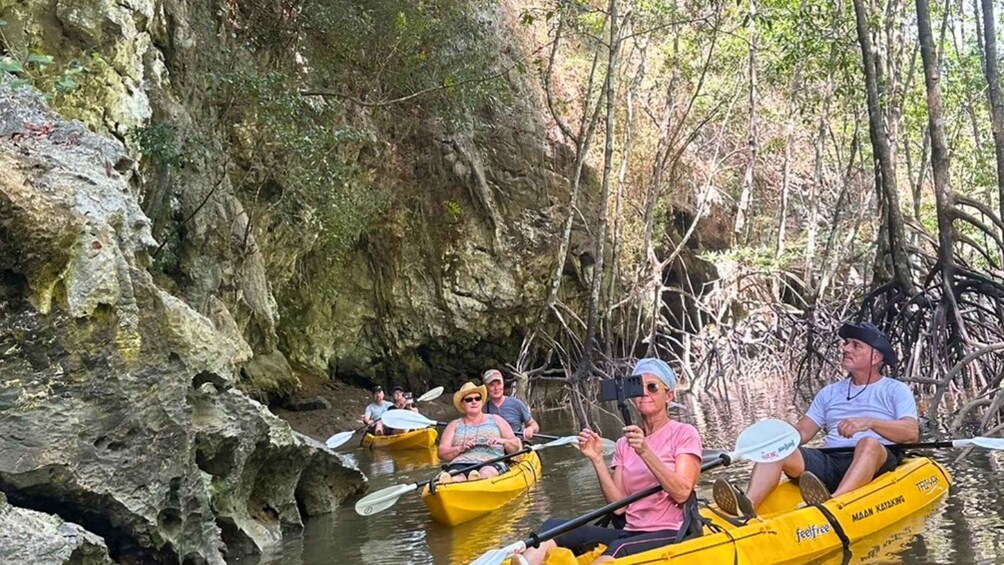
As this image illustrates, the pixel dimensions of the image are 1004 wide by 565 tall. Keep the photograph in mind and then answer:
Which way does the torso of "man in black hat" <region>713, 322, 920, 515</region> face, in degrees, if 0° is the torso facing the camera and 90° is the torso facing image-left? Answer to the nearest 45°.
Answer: approximately 45°

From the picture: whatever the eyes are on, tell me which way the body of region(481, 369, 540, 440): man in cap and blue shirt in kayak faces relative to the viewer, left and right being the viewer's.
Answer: facing the viewer and to the left of the viewer

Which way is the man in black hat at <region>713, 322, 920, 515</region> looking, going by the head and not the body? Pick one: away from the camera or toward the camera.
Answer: toward the camera

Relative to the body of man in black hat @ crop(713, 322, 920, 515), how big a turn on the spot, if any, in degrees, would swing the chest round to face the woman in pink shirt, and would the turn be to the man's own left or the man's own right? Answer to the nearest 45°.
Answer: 0° — they already face them

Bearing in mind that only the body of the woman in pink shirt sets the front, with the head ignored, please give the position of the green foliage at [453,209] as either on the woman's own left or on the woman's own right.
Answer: on the woman's own right

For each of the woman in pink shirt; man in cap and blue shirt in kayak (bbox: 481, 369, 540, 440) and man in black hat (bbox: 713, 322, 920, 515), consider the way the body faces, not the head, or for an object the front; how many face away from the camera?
0

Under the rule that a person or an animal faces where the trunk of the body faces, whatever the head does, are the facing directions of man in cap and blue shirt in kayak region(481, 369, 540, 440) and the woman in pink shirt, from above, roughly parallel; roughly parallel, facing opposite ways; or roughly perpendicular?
roughly parallel

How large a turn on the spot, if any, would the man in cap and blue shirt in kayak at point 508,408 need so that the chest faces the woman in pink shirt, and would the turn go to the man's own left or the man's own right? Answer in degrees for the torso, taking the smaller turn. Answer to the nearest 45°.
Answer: approximately 45° to the man's own left

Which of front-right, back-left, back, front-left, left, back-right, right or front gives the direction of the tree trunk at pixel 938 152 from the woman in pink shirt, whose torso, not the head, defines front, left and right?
back

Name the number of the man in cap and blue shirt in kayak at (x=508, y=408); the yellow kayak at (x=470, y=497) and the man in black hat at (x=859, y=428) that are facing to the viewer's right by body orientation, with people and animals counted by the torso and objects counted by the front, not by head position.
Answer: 0

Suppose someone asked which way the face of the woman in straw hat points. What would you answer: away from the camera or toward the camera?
toward the camera

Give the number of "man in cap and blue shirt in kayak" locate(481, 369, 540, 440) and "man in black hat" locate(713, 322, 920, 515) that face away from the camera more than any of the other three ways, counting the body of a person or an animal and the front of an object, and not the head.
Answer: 0
